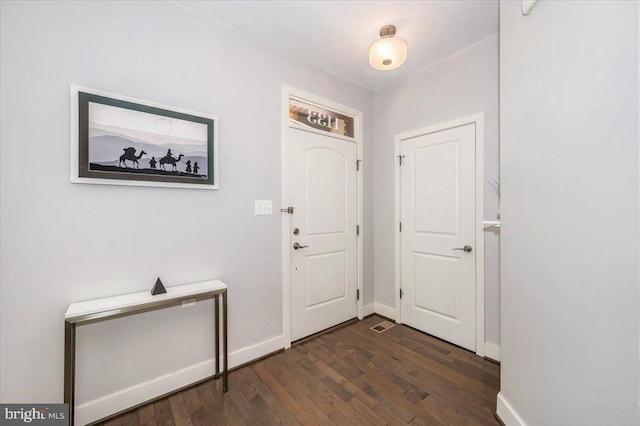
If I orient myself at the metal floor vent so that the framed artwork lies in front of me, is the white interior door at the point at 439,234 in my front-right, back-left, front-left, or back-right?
back-left

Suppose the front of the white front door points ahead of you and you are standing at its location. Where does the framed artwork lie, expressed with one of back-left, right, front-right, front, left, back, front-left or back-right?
right

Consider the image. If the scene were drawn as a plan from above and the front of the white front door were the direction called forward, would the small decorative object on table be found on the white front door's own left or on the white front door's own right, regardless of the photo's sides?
on the white front door's own right

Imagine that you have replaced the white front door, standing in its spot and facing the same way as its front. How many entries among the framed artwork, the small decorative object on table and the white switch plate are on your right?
3

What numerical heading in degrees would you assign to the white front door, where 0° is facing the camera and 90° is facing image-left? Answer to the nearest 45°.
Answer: approximately 315°

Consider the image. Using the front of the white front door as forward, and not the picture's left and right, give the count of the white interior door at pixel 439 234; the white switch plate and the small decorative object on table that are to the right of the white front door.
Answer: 2

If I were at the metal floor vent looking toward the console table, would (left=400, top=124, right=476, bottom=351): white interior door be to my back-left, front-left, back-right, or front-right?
back-left

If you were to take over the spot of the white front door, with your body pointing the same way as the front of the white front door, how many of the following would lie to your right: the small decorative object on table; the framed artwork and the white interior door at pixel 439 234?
2

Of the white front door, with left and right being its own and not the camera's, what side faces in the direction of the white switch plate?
right

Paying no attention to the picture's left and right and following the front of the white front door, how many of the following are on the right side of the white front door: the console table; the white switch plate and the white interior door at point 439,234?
2

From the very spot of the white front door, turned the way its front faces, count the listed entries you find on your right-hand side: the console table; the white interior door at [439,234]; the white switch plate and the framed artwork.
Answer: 3

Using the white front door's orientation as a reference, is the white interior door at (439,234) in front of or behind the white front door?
in front

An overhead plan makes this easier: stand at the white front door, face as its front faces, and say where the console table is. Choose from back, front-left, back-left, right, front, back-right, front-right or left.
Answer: right
